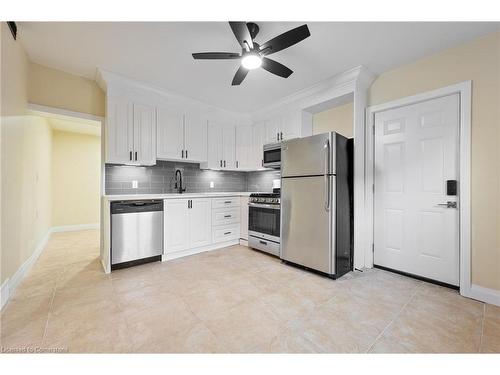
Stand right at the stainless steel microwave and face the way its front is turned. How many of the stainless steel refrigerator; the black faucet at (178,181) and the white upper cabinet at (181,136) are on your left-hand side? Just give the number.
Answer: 1

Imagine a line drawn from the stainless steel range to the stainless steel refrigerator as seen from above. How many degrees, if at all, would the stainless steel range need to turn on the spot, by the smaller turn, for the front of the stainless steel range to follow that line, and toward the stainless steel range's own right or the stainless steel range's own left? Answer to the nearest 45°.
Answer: approximately 90° to the stainless steel range's own left

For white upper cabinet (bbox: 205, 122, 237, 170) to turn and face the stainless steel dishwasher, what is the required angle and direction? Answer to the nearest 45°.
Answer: approximately 90° to its right

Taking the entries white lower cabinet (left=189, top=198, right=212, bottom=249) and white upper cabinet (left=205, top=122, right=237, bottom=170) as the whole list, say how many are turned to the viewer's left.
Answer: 0

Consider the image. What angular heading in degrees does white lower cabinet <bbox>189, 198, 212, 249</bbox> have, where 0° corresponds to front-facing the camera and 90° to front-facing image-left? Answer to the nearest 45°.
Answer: approximately 315°
